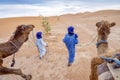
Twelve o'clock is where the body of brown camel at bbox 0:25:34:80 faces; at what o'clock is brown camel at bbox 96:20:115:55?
brown camel at bbox 96:20:115:55 is roughly at 1 o'clock from brown camel at bbox 0:25:34:80.

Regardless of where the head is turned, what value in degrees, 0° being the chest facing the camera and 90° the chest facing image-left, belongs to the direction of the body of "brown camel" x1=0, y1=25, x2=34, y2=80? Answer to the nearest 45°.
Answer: approximately 270°
